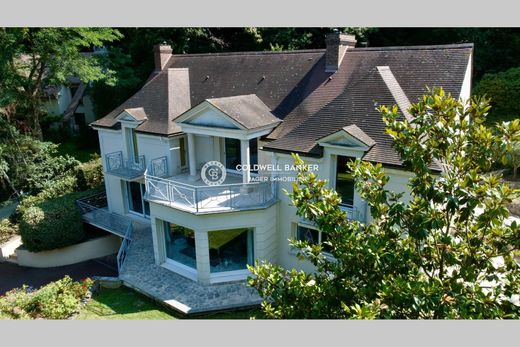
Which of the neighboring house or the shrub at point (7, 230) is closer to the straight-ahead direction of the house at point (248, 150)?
the shrub

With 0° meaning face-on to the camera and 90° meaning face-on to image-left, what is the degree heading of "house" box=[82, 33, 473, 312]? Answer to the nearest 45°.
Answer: approximately 45°

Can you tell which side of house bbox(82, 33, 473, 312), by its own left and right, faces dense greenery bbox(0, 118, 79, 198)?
right

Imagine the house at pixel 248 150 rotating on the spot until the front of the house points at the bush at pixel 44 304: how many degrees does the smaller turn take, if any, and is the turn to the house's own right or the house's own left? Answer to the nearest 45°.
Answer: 0° — it already faces it

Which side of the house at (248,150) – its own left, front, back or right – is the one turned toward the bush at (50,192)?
right

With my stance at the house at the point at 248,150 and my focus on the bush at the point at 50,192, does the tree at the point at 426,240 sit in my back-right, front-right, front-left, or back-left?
back-left

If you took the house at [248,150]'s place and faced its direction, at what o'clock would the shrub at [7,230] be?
The shrub is roughly at 2 o'clock from the house.
